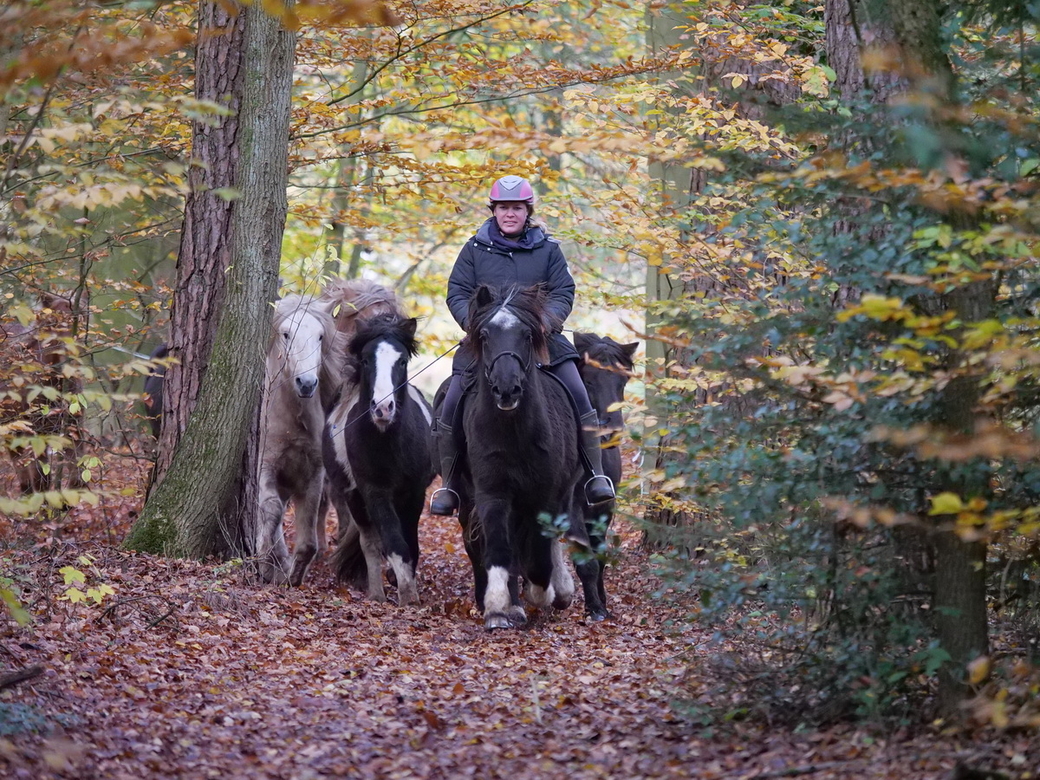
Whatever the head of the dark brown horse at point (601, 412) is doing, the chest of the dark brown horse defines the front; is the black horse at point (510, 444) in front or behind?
in front

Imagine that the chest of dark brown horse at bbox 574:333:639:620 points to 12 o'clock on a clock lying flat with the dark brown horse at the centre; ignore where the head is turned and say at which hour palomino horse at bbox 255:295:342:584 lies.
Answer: The palomino horse is roughly at 3 o'clock from the dark brown horse.

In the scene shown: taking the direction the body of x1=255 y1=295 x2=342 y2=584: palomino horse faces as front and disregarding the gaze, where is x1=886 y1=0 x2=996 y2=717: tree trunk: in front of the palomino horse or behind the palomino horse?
in front

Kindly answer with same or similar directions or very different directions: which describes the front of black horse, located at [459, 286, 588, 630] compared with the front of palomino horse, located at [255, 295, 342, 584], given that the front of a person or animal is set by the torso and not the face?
same or similar directions

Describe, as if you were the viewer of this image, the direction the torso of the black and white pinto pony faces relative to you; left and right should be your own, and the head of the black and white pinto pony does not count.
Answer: facing the viewer

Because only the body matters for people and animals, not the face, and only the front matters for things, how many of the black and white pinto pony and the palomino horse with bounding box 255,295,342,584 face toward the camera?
2

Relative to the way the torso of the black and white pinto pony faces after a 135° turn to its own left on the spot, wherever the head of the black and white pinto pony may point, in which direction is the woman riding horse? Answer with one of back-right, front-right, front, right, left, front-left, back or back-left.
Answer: right

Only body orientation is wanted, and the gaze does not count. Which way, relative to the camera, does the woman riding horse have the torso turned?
toward the camera

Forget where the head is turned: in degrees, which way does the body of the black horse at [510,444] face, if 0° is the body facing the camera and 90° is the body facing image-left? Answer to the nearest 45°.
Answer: approximately 0°

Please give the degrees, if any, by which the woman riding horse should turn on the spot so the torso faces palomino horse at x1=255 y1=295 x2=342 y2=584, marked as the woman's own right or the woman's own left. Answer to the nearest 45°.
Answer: approximately 135° to the woman's own right

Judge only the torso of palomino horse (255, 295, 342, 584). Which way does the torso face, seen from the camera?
toward the camera

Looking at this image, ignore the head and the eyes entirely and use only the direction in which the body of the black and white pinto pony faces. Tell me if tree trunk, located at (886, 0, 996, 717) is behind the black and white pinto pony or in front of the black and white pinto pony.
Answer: in front

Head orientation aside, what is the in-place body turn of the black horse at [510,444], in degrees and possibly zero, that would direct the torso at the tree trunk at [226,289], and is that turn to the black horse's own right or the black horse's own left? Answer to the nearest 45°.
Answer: approximately 135° to the black horse's own right

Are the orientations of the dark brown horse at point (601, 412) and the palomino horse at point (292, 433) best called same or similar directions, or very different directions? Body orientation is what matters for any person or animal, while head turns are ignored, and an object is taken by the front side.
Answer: same or similar directions

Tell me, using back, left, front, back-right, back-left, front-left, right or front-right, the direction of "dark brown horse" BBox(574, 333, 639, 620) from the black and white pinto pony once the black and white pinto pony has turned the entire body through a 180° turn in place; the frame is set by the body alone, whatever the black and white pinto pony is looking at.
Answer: right
